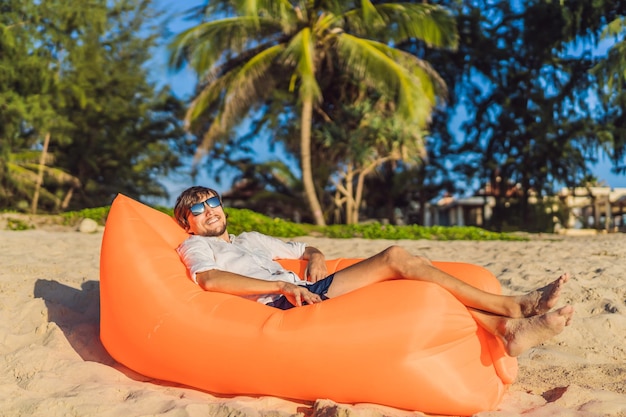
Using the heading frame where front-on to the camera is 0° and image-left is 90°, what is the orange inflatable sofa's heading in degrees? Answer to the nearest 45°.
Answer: approximately 270°

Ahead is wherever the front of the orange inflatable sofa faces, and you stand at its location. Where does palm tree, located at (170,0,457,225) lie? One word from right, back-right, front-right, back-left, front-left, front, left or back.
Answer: left
